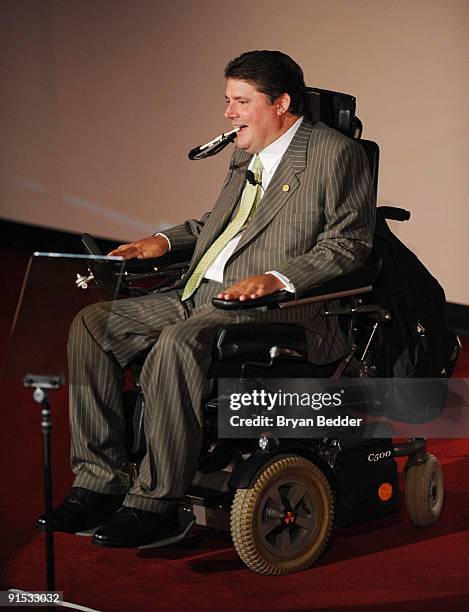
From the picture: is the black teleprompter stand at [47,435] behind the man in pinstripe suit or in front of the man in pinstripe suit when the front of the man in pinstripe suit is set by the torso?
in front

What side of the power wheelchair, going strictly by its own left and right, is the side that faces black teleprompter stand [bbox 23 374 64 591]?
front

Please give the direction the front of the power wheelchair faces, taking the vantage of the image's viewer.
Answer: facing the viewer and to the left of the viewer

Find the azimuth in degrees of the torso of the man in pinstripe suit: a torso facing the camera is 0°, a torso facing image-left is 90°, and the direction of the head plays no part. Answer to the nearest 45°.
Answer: approximately 45°
